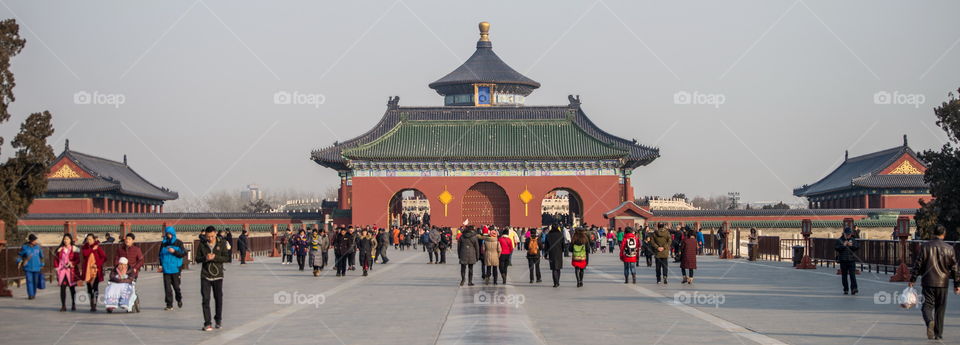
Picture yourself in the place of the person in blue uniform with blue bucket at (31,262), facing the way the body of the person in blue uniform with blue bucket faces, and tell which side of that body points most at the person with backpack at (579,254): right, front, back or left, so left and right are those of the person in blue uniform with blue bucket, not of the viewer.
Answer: left

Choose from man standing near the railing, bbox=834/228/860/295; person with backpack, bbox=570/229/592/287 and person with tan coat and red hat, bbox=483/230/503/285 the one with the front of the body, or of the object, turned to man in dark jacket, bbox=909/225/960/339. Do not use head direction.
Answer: the man standing near the railing

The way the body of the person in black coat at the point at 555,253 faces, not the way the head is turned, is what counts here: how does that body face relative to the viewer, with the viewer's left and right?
facing away from the viewer

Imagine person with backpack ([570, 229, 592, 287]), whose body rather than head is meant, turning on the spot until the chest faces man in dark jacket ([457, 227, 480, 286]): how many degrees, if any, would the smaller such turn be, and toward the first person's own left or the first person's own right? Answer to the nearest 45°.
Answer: approximately 90° to the first person's own left

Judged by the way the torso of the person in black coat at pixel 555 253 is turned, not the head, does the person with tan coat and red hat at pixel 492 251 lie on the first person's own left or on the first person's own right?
on the first person's own left

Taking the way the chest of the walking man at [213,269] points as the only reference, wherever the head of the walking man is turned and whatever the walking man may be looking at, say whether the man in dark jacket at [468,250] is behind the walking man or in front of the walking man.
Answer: behind

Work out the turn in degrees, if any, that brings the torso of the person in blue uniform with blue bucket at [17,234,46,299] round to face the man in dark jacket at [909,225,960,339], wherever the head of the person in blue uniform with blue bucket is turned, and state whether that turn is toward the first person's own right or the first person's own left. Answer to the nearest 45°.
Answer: approximately 45° to the first person's own left

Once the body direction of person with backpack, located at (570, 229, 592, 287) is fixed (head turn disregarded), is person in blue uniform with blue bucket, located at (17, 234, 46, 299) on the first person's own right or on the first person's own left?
on the first person's own left

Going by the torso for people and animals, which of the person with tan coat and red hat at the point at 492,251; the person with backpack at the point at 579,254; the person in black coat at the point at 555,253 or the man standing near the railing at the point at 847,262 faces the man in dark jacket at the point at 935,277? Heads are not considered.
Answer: the man standing near the railing
